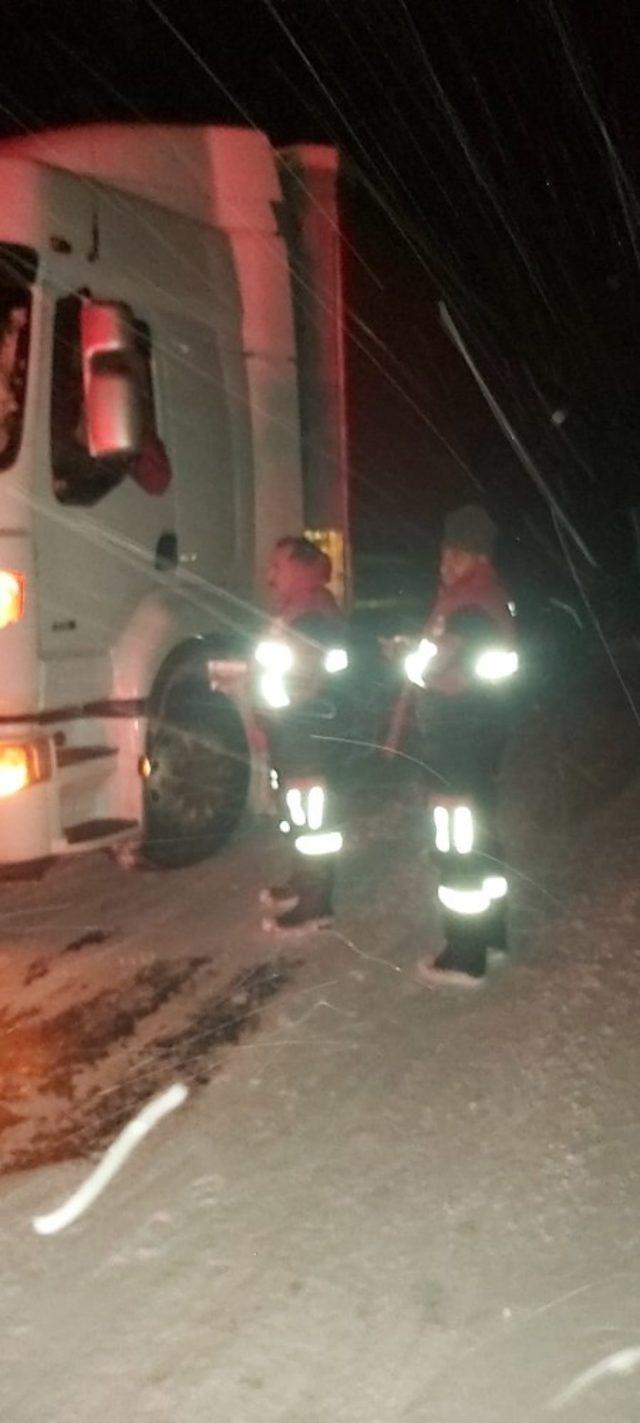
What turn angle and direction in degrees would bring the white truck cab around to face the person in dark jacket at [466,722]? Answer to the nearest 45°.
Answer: approximately 90° to its left

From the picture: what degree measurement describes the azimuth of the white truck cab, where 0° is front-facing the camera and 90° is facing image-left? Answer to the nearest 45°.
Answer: approximately 45°
